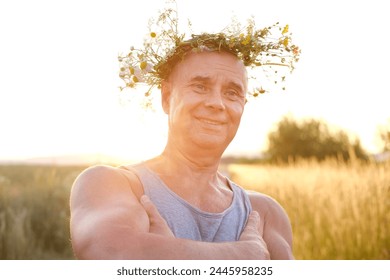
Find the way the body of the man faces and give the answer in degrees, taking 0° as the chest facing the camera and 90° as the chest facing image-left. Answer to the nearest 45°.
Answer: approximately 315°

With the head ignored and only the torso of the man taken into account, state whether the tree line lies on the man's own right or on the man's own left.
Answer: on the man's own left
